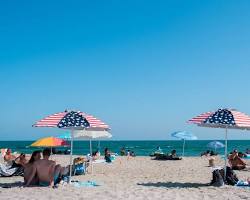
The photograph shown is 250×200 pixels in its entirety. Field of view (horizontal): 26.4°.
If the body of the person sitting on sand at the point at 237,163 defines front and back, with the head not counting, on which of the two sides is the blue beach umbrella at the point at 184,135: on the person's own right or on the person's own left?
on the person's own left
